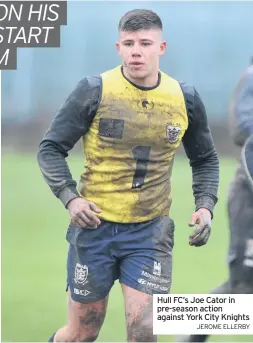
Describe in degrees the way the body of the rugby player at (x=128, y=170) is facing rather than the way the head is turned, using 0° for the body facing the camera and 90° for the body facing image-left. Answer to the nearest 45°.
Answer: approximately 0°

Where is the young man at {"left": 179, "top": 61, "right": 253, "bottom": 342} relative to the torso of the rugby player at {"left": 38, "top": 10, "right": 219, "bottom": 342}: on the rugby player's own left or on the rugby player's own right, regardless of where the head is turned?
on the rugby player's own left
